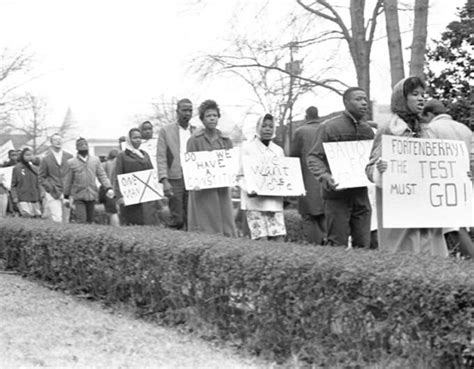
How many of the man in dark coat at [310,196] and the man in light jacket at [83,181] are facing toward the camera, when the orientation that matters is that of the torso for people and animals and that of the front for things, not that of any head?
1

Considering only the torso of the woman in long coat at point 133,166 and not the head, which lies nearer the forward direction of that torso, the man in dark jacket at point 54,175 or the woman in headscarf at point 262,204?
the woman in headscarf

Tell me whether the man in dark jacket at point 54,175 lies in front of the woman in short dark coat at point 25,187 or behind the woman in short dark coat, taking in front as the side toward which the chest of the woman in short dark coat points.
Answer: in front
